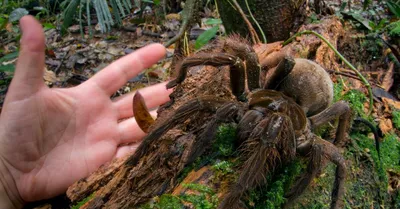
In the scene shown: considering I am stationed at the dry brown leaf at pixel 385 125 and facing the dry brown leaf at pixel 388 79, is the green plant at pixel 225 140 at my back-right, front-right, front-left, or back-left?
back-left

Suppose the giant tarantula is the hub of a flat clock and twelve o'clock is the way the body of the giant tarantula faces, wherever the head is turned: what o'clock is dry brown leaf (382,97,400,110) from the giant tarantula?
The dry brown leaf is roughly at 6 o'clock from the giant tarantula.

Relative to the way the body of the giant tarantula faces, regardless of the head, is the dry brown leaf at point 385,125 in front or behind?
behind

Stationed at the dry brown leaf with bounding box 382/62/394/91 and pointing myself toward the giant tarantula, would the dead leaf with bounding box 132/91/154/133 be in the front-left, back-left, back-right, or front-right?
front-right

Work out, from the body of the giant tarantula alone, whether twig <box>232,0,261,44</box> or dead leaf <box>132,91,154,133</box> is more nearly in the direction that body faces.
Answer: the dead leaf

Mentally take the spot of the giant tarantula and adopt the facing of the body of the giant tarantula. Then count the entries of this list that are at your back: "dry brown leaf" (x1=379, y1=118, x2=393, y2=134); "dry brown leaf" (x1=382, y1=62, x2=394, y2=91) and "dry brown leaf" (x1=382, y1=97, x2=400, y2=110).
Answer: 3

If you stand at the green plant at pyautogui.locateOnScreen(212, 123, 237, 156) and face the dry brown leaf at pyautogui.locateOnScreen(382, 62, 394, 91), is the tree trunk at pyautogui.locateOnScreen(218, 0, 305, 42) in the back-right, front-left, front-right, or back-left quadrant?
front-left

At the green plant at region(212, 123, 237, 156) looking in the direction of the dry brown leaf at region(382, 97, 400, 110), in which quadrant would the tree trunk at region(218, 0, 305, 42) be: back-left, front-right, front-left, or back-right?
front-left

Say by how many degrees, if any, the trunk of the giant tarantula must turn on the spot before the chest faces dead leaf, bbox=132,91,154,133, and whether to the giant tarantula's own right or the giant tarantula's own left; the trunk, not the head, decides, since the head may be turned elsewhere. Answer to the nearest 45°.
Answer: approximately 45° to the giant tarantula's own right

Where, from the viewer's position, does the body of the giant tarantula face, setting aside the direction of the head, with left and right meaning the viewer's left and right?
facing the viewer and to the left of the viewer

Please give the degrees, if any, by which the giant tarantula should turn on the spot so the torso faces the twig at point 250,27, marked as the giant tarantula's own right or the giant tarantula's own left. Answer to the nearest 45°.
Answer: approximately 135° to the giant tarantula's own right

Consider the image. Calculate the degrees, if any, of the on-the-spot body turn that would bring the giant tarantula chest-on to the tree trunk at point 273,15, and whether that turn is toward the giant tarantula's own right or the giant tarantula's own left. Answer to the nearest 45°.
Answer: approximately 135° to the giant tarantula's own right
